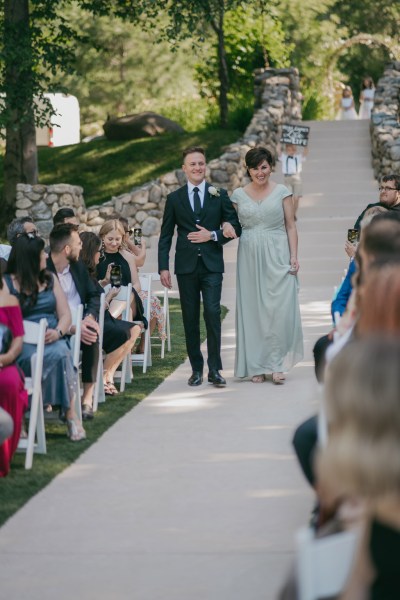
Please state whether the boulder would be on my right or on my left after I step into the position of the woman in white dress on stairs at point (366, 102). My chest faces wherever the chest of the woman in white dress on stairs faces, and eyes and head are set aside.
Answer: on my right

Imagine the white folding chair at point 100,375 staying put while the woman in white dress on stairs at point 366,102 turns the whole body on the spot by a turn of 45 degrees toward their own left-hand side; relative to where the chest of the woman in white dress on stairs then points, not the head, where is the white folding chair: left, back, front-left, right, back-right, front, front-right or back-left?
front-right

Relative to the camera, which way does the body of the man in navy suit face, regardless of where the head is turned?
toward the camera

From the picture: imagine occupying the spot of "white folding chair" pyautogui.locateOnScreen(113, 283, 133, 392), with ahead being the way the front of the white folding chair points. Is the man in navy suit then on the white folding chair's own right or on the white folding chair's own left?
on the white folding chair's own left

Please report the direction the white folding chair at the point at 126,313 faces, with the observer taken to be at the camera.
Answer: facing the viewer and to the left of the viewer

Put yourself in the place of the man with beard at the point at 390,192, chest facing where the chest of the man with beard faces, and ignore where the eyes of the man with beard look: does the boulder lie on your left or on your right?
on your right

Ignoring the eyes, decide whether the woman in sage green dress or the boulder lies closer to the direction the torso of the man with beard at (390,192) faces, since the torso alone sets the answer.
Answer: the woman in sage green dress

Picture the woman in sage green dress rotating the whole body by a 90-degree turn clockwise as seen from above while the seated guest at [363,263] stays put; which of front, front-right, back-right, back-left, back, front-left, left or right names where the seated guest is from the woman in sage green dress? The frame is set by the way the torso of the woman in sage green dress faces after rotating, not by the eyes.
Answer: left

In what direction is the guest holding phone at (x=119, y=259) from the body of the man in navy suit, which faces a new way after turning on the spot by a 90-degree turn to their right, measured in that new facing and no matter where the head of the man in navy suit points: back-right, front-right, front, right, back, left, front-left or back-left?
front-right

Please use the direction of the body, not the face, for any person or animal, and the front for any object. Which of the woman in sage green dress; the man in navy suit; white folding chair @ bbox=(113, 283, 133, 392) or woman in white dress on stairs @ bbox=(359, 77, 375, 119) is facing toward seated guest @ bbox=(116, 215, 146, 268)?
the woman in white dress on stairs

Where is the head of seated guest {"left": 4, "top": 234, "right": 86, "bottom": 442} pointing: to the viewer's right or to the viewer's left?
to the viewer's right

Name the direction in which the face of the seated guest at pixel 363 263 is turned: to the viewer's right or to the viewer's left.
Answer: to the viewer's left

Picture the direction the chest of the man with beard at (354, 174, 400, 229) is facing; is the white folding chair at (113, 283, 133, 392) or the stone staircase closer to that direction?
the white folding chair

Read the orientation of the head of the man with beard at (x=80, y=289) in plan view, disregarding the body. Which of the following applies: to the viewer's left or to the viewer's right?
to the viewer's right

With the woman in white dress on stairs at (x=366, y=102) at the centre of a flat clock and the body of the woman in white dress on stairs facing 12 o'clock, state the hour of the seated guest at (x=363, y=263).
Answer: The seated guest is roughly at 12 o'clock from the woman in white dress on stairs.

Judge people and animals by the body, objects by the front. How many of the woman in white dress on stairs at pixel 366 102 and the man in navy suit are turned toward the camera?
2

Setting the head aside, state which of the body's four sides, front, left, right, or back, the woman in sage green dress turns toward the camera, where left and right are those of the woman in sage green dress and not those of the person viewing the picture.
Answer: front
